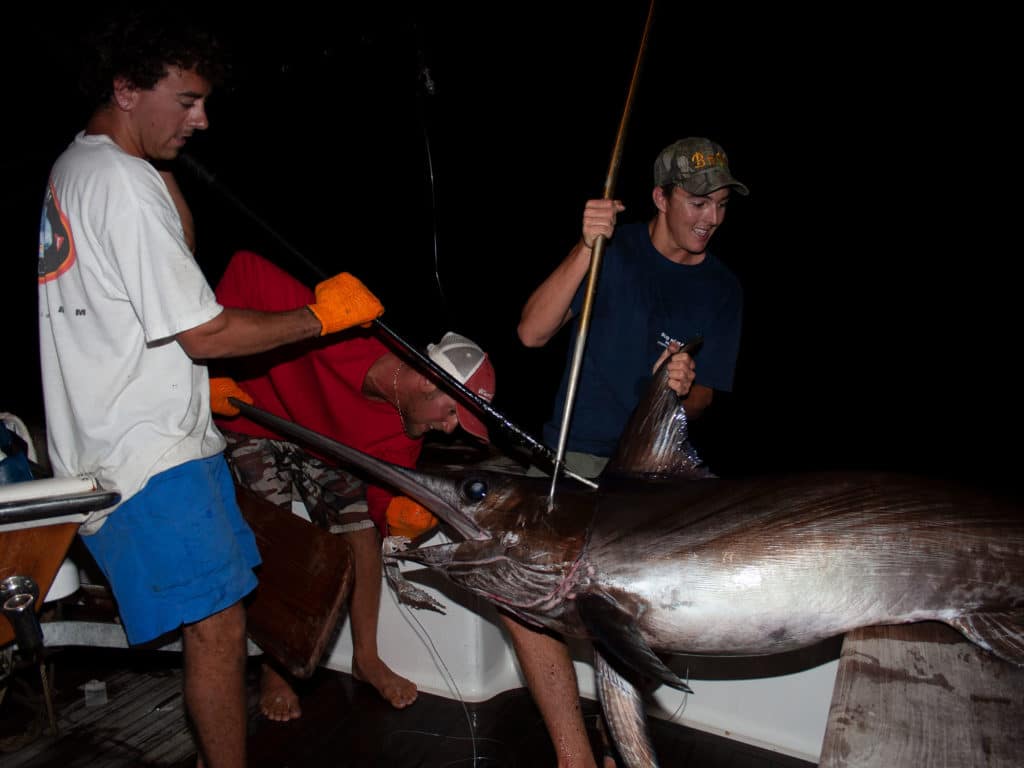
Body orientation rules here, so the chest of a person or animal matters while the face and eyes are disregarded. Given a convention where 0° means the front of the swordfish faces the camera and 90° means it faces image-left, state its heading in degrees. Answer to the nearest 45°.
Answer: approximately 90°

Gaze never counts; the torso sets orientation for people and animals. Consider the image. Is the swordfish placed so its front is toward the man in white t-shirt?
yes
